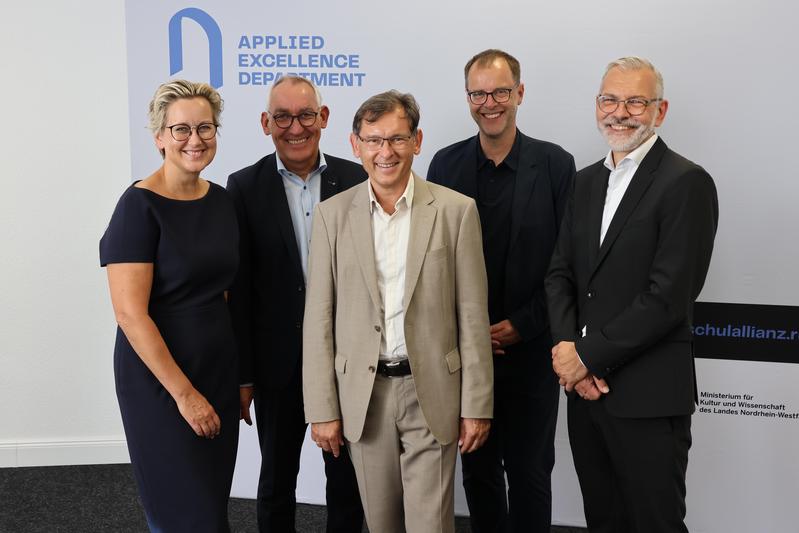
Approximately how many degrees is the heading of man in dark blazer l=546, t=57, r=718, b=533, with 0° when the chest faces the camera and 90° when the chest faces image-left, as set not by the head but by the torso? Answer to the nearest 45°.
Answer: approximately 45°

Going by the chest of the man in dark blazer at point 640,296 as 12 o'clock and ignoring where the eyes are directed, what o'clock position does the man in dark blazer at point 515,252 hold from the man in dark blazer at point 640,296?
the man in dark blazer at point 515,252 is roughly at 3 o'clock from the man in dark blazer at point 640,296.

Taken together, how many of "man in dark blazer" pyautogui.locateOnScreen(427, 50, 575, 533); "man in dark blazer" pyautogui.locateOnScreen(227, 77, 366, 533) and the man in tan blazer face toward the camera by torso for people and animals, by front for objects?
3

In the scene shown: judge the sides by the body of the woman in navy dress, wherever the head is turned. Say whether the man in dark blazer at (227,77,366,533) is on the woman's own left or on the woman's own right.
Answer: on the woman's own left

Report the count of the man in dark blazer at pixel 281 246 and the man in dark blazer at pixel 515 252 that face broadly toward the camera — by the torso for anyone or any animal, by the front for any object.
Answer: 2

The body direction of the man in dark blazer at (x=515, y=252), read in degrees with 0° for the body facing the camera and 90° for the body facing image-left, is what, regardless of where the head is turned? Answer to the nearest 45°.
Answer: approximately 0°

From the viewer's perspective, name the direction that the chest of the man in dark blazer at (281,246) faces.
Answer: toward the camera

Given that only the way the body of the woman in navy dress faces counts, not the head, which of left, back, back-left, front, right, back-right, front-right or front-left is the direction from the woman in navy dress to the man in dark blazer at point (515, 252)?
front-left

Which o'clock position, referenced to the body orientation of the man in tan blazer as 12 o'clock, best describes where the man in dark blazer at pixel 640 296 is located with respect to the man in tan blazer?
The man in dark blazer is roughly at 9 o'clock from the man in tan blazer.

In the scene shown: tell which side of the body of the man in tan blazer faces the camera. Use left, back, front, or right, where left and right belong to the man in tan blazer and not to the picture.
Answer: front

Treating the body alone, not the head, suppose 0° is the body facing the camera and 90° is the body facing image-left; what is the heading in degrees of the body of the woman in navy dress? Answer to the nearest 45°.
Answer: approximately 315°
